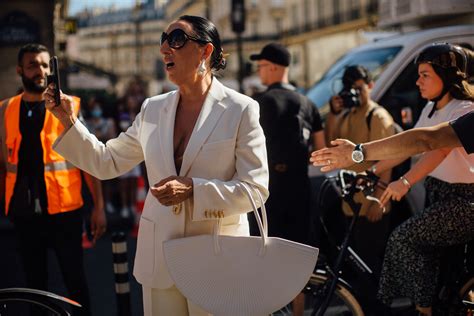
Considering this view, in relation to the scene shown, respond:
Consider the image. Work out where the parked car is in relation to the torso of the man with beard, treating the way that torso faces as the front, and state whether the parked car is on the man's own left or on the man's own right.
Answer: on the man's own left

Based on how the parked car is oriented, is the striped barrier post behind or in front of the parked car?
in front

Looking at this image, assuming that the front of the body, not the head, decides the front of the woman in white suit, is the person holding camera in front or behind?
behind

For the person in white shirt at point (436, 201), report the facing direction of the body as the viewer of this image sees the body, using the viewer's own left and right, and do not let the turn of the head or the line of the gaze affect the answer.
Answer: facing to the left of the viewer

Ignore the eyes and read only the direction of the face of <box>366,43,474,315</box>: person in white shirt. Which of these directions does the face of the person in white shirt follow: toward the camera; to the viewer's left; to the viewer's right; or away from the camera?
to the viewer's left

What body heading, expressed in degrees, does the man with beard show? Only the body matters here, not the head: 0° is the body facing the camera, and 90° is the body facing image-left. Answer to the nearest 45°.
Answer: approximately 0°

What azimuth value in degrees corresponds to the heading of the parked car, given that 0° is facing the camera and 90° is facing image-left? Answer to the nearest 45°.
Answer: approximately 45°

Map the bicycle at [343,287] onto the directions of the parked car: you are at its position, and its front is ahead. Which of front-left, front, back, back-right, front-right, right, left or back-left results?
front-left

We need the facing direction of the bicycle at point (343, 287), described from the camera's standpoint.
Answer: facing to the left of the viewer

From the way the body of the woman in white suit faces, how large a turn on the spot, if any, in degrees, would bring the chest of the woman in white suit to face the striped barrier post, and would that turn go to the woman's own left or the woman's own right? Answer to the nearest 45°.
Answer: approximately 135° to the woman's own right

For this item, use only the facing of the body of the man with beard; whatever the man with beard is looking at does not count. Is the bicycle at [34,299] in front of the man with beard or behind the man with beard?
in front
